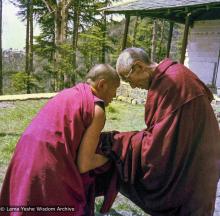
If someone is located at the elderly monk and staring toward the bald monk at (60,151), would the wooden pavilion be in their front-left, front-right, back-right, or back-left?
back-right

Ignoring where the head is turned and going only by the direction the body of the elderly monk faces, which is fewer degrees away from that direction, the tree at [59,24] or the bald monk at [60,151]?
the bald monk

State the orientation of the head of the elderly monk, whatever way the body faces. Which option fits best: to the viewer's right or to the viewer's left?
to the viewer's left

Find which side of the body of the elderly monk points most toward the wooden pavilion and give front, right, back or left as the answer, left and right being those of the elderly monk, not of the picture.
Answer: right

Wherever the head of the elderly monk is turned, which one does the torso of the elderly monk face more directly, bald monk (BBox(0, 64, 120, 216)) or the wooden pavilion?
the bald monk

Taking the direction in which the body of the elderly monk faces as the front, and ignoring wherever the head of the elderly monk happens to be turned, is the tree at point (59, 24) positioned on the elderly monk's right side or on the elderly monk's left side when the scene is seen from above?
on the elderly monk's right side

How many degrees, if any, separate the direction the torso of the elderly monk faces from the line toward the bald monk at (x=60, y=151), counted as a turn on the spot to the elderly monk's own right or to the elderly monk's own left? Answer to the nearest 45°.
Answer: approximately 45° to the elderly monk's own left

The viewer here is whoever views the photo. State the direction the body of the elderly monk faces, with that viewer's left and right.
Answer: facing to the left of the viewer
